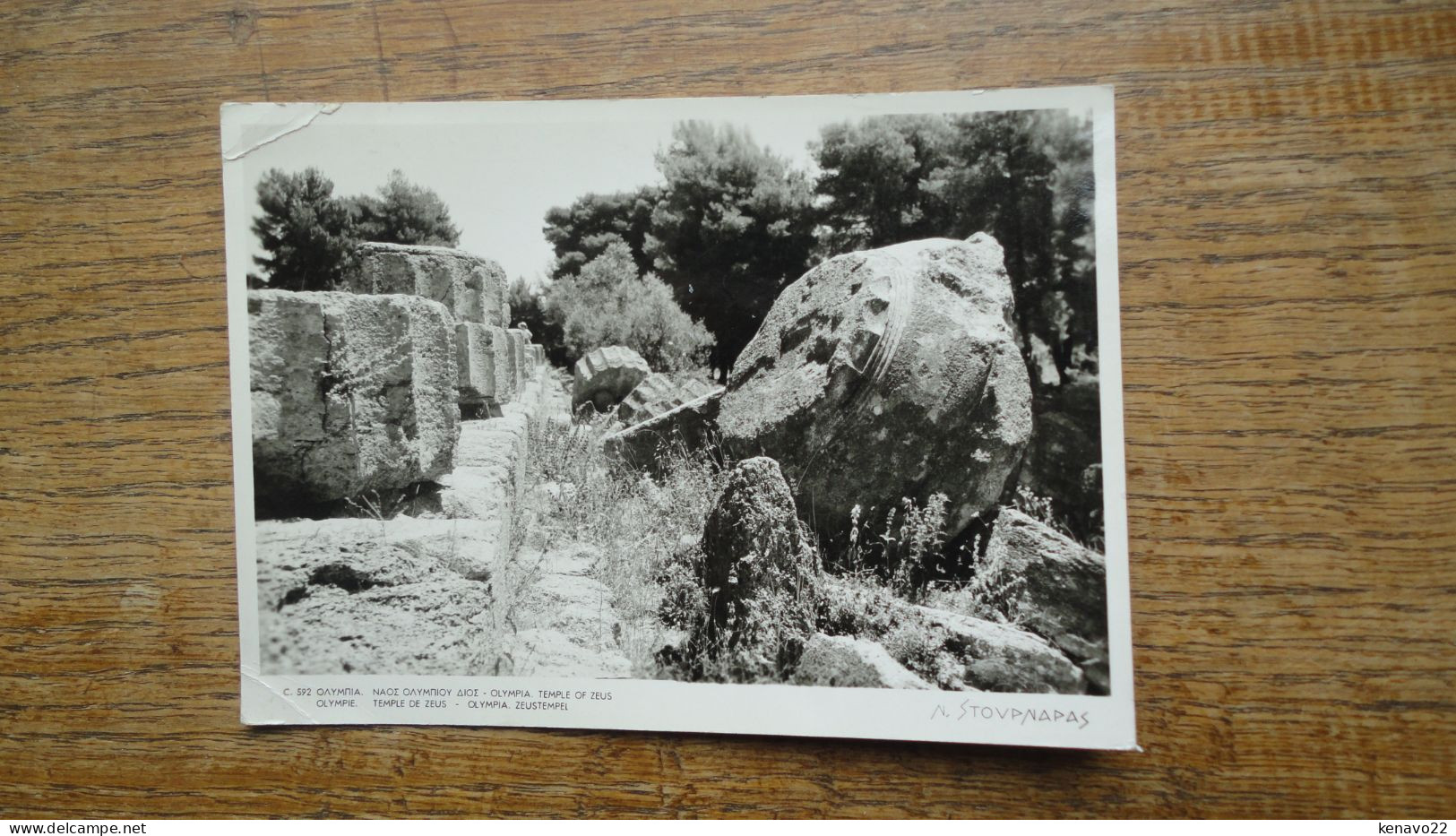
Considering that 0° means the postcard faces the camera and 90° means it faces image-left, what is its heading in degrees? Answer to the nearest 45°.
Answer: approximately 0°
